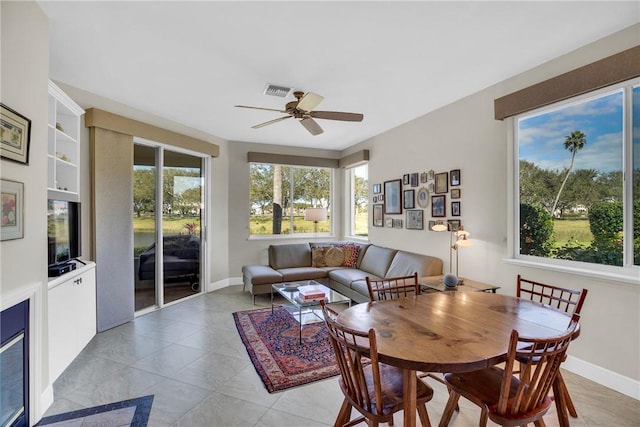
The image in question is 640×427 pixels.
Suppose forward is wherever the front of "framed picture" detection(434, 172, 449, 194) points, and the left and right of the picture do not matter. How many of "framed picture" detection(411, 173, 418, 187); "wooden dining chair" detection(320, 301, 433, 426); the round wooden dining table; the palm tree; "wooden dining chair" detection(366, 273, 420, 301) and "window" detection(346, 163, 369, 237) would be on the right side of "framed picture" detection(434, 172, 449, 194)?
2

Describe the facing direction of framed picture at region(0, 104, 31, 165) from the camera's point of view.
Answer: facing the viewer and to the right of the viewer

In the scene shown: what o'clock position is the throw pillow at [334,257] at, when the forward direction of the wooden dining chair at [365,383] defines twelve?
The throw pillow is roughly at 10 o'clock from the wooden dining chair.

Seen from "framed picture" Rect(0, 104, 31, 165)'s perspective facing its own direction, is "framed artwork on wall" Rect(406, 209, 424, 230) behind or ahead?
ahead

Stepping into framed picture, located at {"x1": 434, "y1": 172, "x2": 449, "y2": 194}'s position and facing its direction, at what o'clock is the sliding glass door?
The sliding glass door is roughly at 1 o'clock from the framed picture.

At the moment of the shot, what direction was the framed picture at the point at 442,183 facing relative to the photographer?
facing the viewer and to the left of the viewer

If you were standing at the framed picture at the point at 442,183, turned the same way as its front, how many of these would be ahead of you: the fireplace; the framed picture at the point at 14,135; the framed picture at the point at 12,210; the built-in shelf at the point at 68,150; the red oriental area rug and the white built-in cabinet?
6

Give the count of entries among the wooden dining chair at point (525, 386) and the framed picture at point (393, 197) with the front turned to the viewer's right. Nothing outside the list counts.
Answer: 0

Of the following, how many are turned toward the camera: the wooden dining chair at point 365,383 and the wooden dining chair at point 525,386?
0

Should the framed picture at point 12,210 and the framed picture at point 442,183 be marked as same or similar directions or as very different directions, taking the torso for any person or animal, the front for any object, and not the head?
very different directions

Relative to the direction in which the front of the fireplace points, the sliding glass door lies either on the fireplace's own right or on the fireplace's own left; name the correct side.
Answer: on the fireplace's own left

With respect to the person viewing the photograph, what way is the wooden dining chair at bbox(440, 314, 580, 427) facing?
facing away from the viewer and to the left of the viewer

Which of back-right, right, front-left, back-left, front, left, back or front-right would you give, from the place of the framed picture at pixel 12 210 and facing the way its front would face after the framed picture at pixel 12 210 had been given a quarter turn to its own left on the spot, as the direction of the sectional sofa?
front-right
